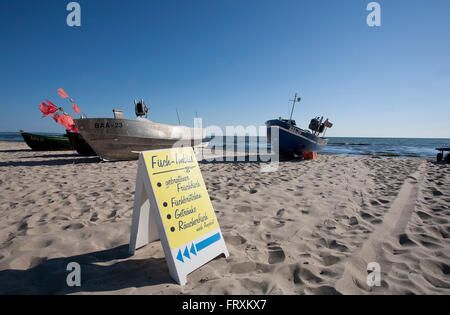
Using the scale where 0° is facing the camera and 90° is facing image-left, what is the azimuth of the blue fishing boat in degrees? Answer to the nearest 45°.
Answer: approximately 45°

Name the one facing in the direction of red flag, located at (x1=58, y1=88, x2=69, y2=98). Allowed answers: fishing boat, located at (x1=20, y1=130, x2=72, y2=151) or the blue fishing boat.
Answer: the blue fishing boat

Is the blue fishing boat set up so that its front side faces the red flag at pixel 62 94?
yes

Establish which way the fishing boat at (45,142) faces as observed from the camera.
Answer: facing to the left of the viewer

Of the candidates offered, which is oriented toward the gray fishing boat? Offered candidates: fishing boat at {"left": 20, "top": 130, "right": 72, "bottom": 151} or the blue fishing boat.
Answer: the blue fishing boat

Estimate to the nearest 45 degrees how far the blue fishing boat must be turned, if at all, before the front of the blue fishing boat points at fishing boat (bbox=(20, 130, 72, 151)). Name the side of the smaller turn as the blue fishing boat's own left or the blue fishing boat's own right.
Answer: approximately 45° to the blue fishing boat's own right
